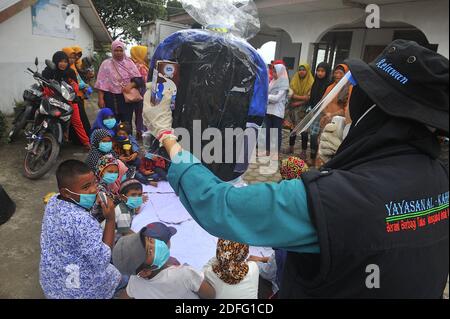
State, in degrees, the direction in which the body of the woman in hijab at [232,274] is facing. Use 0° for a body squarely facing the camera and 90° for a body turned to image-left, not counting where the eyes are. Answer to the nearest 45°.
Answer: approximately 180°

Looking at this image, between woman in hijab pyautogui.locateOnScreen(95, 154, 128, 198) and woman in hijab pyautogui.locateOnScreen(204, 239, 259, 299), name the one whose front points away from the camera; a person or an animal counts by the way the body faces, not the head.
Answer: woman in hijab pyautogui.locateOnScreen(204, 239, 259, 299)

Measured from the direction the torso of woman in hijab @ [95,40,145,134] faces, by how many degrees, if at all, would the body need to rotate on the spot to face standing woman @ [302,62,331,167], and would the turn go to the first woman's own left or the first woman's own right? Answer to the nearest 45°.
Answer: approximately 90° to the first woman's own left

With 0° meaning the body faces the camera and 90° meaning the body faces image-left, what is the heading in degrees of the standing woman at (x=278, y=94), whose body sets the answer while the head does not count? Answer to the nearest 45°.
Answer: approximately 45°

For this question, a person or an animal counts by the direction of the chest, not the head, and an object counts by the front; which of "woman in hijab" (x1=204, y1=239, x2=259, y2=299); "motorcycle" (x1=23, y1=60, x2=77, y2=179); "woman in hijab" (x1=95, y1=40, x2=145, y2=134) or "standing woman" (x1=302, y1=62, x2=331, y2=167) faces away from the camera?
"woman in hijab" (x1=204, y1=239, x2=259, y2=299)

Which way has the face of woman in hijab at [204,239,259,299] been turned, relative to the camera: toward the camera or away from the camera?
away from the camera

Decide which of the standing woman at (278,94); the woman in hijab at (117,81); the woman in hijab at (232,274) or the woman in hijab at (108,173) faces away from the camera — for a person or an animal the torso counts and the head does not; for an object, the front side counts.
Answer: the woman in hijab at (232,274)

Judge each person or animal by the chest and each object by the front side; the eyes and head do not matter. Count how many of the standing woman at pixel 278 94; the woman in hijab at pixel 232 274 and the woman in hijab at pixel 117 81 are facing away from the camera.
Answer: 1

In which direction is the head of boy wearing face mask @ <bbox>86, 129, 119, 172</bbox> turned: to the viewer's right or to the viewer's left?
to the viewer's right

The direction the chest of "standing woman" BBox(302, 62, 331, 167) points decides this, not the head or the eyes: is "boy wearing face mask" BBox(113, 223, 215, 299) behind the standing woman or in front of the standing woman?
in front

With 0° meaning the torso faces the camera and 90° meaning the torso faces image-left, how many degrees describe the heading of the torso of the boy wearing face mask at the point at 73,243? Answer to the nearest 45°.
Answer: approximately 225°

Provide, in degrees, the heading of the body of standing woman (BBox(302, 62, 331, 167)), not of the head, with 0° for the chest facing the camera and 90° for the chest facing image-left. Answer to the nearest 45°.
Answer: approximately 45°

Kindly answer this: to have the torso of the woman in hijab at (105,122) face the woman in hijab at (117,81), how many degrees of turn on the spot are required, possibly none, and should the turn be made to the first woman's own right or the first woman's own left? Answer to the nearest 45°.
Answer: approximately 135° to the first woman's own left
